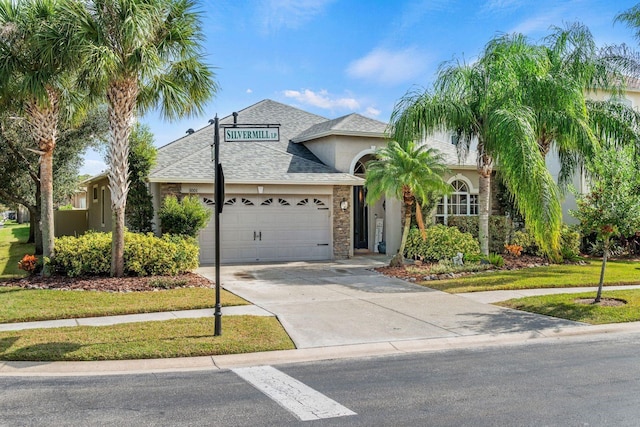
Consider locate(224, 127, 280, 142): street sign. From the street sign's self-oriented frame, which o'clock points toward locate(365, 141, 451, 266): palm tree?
The palm tree is roughly at 7 o'clock from the street sign.

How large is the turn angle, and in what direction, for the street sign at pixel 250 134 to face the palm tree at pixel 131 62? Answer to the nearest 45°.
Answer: approximately 135° to its right

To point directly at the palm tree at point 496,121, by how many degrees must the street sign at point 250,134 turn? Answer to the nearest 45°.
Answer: approximately 135° to its left

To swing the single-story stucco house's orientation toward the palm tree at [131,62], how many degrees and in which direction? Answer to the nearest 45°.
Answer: approximately 45° to its right

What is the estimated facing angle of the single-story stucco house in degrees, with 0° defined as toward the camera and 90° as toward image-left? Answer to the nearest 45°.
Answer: approximately 0°

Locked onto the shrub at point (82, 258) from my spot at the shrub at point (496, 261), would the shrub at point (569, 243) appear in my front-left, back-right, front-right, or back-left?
back-right

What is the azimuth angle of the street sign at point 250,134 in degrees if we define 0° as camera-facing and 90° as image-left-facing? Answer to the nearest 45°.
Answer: approximately 0°

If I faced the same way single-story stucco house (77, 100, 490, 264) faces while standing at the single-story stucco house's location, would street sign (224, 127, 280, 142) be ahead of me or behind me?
ahead

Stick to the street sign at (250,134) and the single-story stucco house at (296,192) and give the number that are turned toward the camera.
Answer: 2

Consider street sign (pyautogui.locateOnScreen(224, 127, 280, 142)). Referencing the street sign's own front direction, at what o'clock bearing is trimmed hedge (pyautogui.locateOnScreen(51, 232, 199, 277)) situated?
The trimmed hedge is roughly at 5 o'clock from the street sign.
